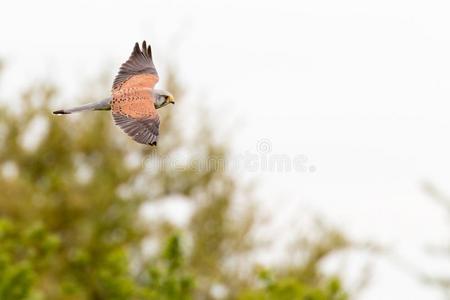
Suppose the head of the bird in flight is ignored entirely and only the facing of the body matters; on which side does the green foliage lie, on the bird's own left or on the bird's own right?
on the bird's own left

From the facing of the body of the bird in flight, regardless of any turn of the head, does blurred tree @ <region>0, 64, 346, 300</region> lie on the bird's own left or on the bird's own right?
on the bird's own left

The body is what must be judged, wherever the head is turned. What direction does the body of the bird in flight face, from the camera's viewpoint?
to the viewer's right
